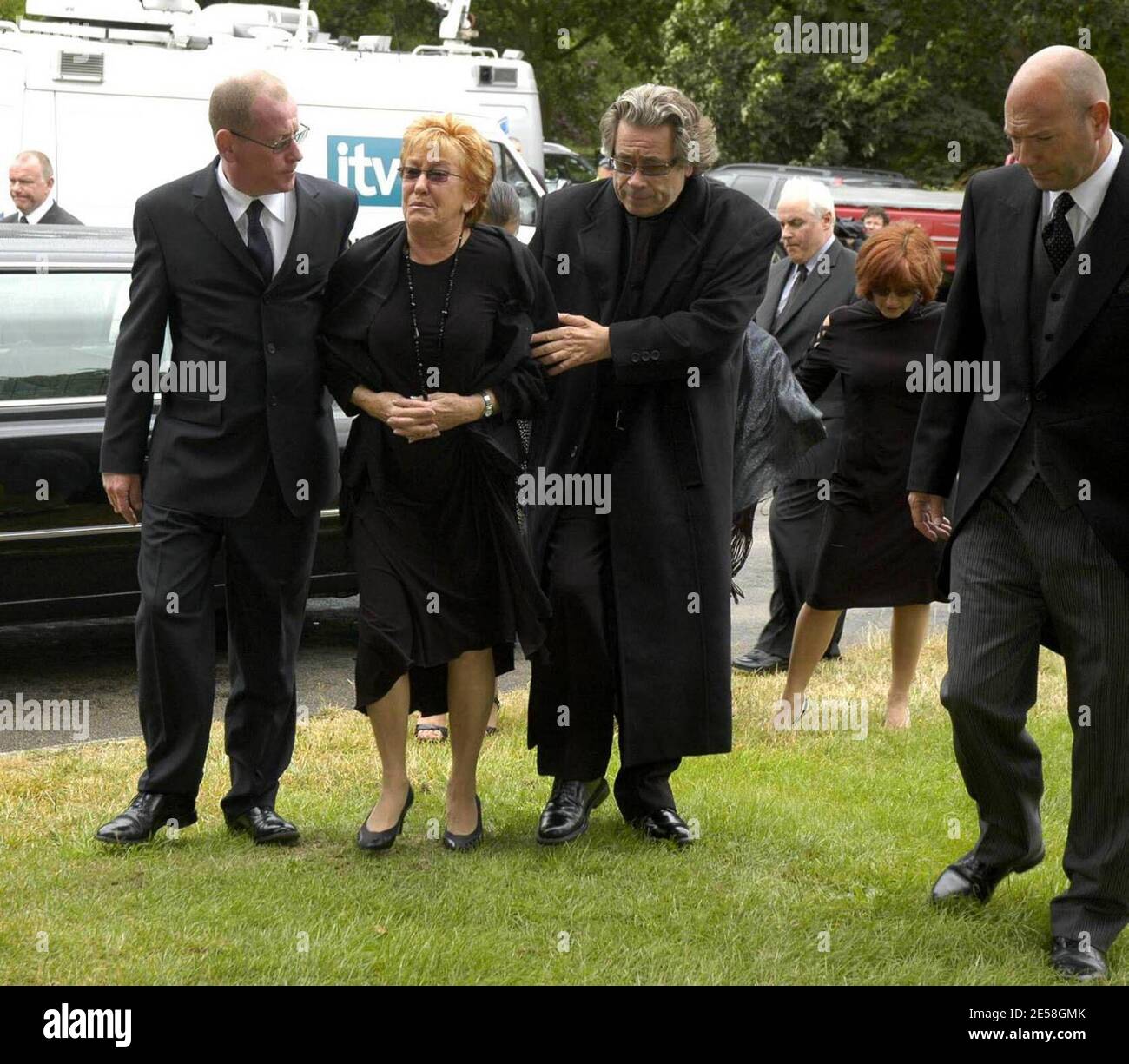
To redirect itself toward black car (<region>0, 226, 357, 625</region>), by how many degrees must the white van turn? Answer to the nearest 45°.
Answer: approximately 90° to its right

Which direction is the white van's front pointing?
to the viewer's right

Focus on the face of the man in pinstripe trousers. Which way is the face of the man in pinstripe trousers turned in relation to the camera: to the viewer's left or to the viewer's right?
to the viewer's left

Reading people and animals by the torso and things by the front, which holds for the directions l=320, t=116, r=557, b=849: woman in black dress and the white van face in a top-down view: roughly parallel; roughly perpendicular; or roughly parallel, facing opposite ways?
roughly perpendicular

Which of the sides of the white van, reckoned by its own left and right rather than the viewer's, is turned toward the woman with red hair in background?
right

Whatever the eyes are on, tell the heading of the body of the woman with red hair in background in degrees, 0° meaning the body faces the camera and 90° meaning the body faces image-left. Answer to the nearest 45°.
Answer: approximately 0°

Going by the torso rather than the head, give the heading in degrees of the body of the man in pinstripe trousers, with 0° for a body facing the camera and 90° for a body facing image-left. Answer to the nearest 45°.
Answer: approximately 45°

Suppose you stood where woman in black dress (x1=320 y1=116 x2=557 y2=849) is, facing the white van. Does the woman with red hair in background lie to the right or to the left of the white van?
right

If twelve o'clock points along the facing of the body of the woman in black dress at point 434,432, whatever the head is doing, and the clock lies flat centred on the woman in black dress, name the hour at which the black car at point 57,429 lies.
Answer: The black car is roughly at 5 o'clock from the woman in black dress.

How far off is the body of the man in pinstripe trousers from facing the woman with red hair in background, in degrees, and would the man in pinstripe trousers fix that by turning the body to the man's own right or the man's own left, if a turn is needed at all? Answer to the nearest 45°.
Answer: approximately 135° to the man's own right
